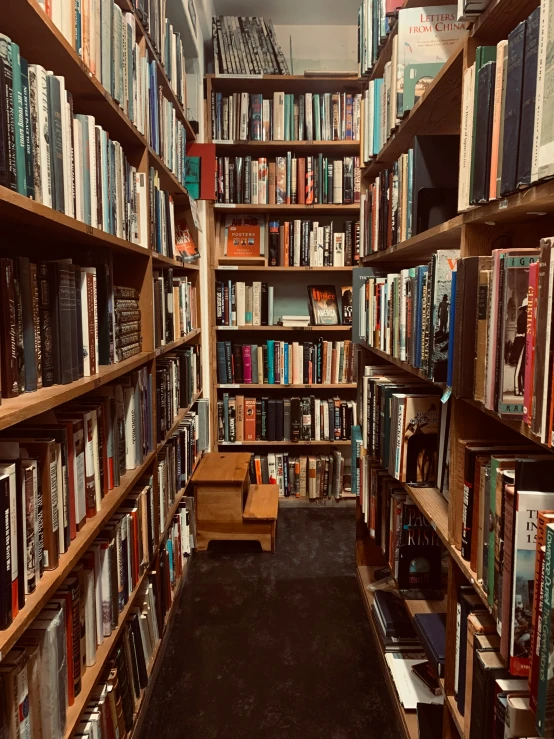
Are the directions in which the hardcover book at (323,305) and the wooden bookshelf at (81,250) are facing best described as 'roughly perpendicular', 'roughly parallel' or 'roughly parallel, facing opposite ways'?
roughly perpendicular

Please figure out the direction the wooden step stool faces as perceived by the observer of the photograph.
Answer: facing to the right of the viewer

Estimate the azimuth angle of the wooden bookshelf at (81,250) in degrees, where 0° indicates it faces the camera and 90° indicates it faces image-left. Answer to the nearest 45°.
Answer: approximately 270°

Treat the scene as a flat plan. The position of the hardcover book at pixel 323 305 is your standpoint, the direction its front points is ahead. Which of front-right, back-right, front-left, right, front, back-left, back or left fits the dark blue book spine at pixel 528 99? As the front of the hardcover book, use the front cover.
front

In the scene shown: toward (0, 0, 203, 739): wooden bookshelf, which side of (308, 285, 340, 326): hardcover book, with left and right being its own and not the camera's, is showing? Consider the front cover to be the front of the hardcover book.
front

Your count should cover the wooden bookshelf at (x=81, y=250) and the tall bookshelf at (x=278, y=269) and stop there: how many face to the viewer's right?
1

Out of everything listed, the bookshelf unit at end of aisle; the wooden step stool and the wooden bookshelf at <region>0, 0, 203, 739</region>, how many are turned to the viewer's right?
2

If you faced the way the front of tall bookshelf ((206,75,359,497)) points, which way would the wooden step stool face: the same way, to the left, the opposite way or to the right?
to the left

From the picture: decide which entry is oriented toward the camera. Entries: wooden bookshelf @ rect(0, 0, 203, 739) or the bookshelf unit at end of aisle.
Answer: the bookshelf unit at end of aisle

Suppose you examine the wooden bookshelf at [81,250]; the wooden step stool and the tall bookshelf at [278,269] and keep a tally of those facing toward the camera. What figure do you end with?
1

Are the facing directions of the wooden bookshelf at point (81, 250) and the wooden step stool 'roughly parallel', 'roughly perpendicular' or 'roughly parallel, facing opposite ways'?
roughly parallel

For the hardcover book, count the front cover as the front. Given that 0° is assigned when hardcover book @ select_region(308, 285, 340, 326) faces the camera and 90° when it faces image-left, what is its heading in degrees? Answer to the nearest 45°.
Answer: approximately 0°

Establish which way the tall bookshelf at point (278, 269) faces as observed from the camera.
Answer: facing the viewer
